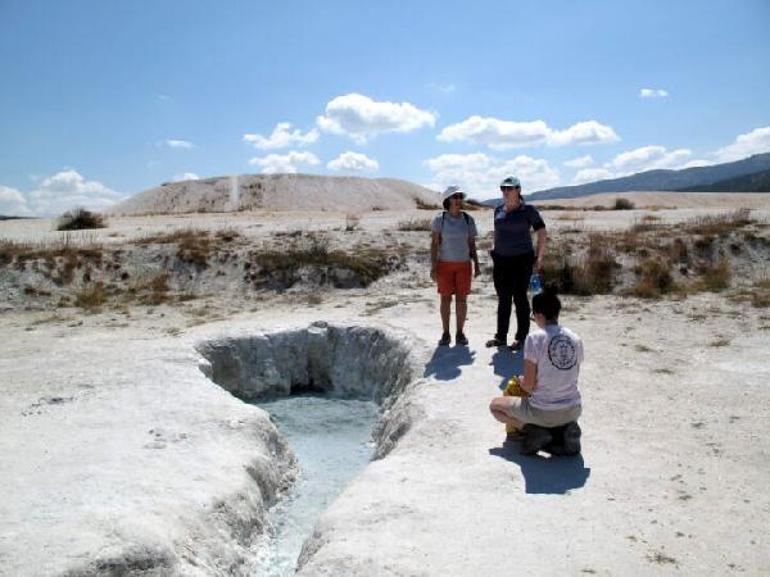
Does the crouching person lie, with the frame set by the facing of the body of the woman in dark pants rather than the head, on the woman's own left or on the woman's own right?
on the woman's own left

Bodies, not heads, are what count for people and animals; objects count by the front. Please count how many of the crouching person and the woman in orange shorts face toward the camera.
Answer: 1

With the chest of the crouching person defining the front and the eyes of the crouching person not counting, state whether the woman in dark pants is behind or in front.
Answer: in front

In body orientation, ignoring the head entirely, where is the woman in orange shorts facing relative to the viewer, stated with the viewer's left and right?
facing the viewer

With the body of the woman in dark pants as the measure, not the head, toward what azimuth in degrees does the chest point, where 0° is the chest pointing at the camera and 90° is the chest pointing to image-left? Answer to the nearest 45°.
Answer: approximately 45°

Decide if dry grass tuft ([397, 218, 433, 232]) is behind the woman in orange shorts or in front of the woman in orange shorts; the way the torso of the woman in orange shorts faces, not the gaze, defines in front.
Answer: behind

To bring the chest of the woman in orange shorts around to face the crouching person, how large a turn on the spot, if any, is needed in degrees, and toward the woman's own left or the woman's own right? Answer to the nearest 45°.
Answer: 0° — they already face them

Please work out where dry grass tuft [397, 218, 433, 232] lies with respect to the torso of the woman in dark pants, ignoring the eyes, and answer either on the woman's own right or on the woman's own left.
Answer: on the woman's own right

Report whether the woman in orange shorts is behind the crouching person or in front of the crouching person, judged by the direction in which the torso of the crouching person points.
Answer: in front

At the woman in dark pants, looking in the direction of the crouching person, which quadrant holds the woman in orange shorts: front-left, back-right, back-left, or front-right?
back-right

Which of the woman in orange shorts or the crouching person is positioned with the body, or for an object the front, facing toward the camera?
the woman in orange shorts

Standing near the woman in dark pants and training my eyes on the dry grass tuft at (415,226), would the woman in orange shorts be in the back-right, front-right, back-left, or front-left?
front-left
